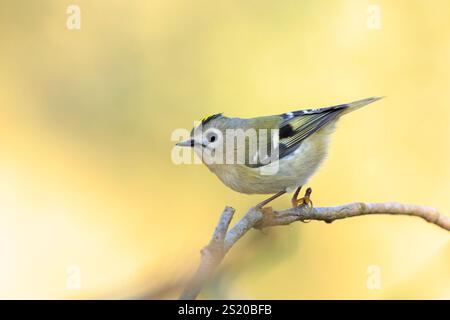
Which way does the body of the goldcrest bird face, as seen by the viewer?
to the viewer's left
